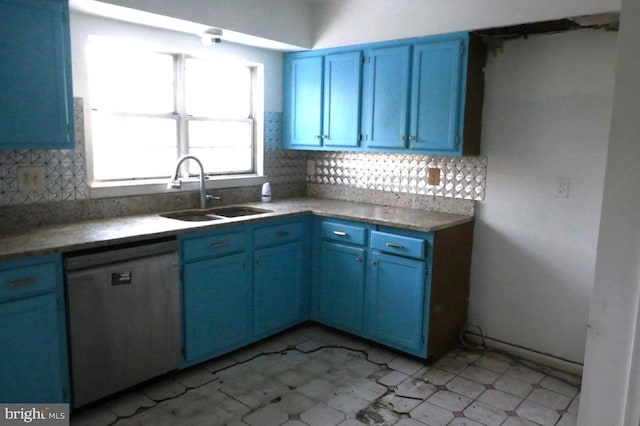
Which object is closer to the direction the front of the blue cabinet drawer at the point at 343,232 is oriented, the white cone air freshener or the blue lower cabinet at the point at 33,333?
the blue lower cabinet

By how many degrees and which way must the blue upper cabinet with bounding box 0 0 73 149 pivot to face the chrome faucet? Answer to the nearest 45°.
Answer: approximately 135° to its left

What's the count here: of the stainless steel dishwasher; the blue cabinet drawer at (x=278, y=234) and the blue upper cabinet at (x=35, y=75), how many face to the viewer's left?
0

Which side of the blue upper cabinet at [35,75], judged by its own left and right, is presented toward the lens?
front

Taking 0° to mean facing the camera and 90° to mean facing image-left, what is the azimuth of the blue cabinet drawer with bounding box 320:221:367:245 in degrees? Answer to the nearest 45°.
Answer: approximately 45°

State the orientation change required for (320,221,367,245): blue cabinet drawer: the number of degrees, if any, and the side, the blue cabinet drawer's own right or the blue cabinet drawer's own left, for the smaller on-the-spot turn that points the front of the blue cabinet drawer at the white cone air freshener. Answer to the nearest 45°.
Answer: approximately 90° to the blue cabinet drawer's own right

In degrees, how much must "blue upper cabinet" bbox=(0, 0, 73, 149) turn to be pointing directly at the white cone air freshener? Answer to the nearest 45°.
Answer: approximately 135° to its left

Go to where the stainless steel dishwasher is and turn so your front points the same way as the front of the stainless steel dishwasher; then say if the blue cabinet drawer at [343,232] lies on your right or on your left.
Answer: on your left

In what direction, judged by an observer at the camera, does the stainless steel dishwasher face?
facing the viewer and to the right of the viewer

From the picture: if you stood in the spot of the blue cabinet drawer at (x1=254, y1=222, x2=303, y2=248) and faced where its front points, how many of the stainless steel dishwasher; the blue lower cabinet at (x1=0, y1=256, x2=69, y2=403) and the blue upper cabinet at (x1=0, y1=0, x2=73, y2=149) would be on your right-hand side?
3

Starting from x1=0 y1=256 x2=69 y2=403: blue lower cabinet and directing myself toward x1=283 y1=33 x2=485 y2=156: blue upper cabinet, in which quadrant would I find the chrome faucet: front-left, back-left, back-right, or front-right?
front-left
